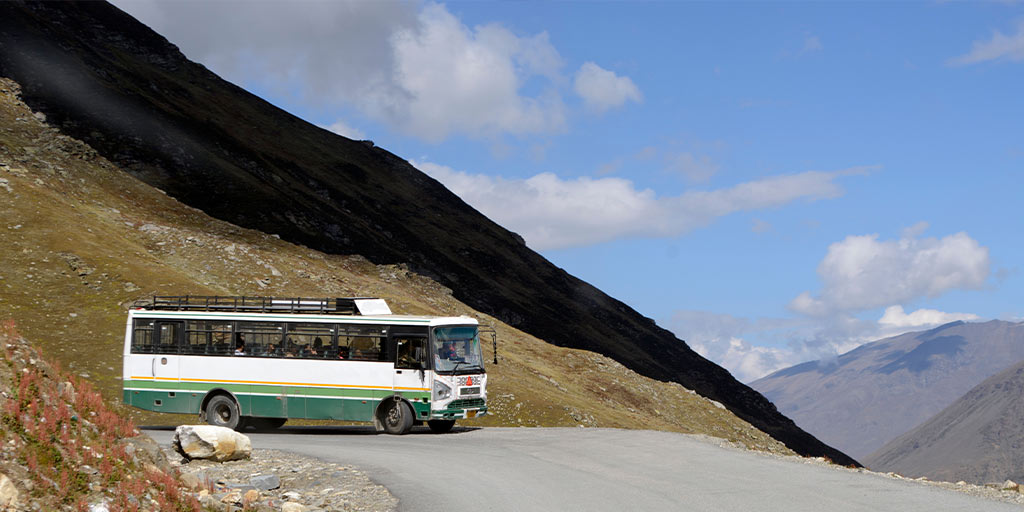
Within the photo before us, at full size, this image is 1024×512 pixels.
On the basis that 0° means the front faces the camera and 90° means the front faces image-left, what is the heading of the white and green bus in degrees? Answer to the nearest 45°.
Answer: approximately 315°

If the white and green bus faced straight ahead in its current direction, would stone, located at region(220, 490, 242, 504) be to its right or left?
on its right

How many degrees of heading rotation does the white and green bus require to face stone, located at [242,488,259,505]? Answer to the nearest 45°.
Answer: approximately 45° to its right

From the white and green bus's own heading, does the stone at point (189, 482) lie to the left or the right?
on its right

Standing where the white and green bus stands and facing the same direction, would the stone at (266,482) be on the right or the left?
on its right
